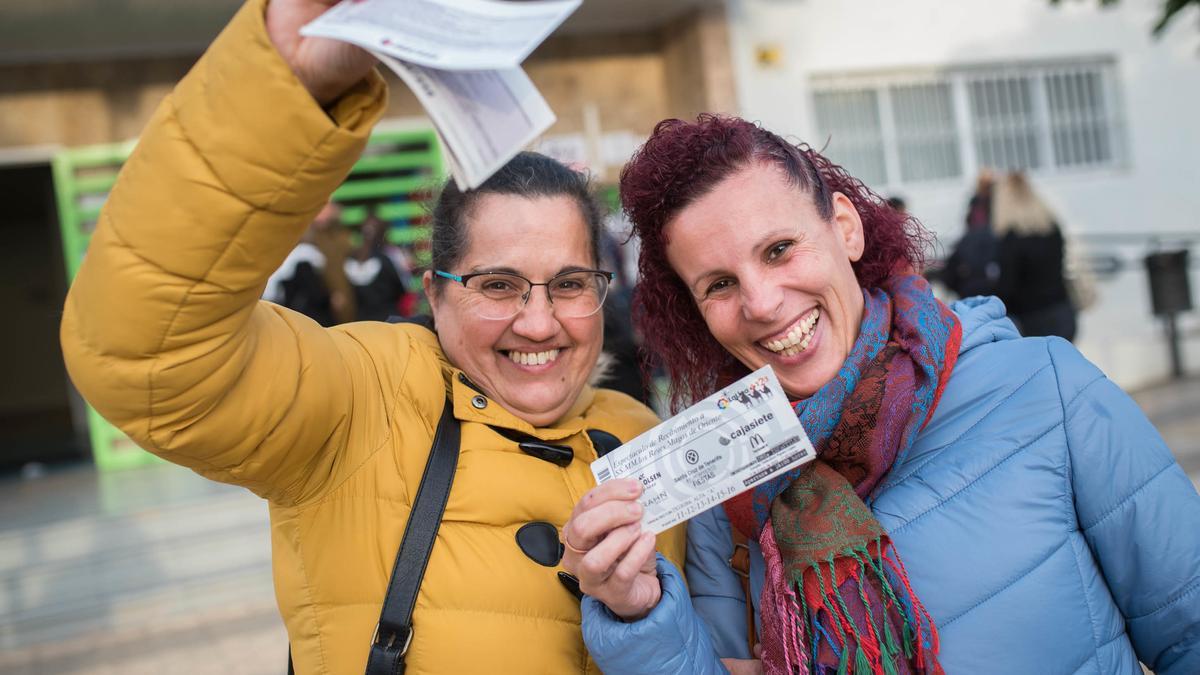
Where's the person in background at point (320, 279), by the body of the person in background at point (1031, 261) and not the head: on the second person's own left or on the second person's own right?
on the second person's own left

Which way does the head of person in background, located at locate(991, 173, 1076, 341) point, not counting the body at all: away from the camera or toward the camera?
away from the camera

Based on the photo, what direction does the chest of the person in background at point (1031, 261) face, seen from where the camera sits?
away from the camera

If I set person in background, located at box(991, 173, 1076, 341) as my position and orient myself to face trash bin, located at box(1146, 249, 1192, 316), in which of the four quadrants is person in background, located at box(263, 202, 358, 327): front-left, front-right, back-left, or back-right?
back-left

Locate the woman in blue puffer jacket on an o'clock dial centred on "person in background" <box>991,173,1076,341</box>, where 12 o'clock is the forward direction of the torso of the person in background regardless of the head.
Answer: The woman in blue puffer jacket is roughly at 6 o'clock from the person in background.

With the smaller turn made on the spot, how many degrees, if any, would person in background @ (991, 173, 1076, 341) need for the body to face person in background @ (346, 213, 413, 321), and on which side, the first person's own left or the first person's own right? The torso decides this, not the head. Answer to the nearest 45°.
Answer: approximately 90° to the first person's own left

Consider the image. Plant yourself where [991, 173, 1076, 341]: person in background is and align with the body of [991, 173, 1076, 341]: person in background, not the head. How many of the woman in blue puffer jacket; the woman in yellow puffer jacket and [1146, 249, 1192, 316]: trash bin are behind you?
2

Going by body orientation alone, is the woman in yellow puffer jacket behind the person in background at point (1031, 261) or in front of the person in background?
behind
